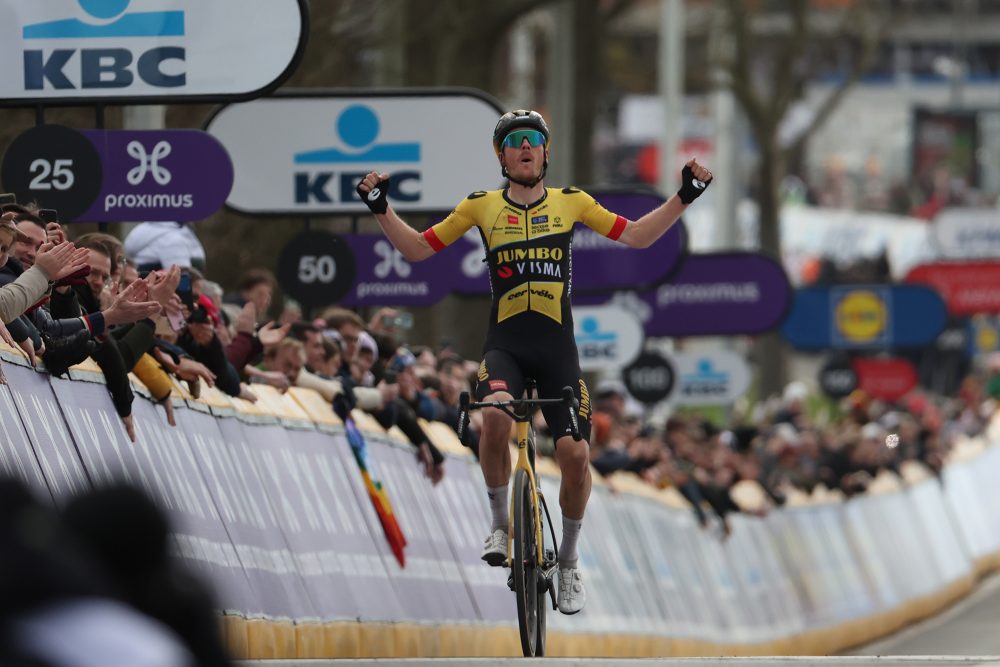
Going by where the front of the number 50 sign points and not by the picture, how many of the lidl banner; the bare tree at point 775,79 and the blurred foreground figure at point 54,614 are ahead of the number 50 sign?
1

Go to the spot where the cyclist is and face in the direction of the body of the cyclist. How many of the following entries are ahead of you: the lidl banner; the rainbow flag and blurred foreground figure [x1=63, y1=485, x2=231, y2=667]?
1

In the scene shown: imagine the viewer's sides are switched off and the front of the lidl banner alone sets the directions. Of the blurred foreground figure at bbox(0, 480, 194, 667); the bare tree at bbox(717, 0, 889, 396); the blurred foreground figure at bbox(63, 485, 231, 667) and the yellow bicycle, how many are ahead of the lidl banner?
3

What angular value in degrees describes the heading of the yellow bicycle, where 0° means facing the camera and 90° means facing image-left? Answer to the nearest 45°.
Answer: approximately 0°

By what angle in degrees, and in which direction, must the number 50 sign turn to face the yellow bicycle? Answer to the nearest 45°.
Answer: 0° — it already faces it

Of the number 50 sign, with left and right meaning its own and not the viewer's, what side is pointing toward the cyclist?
front

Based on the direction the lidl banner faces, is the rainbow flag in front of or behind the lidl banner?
in front
